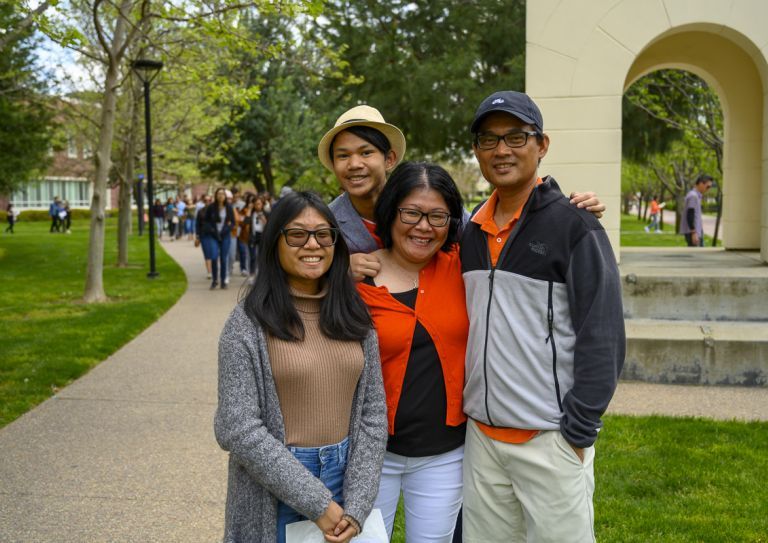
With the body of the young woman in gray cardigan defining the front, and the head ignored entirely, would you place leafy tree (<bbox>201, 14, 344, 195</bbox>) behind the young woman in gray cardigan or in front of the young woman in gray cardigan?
behind

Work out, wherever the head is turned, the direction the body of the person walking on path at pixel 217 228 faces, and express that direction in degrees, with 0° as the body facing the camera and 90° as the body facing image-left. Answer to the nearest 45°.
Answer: approximately 0°

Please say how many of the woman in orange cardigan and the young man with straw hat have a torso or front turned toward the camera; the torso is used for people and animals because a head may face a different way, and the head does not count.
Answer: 2

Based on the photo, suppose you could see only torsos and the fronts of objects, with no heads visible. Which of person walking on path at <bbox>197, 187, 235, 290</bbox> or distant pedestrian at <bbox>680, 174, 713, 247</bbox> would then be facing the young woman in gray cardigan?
the person walking on path
